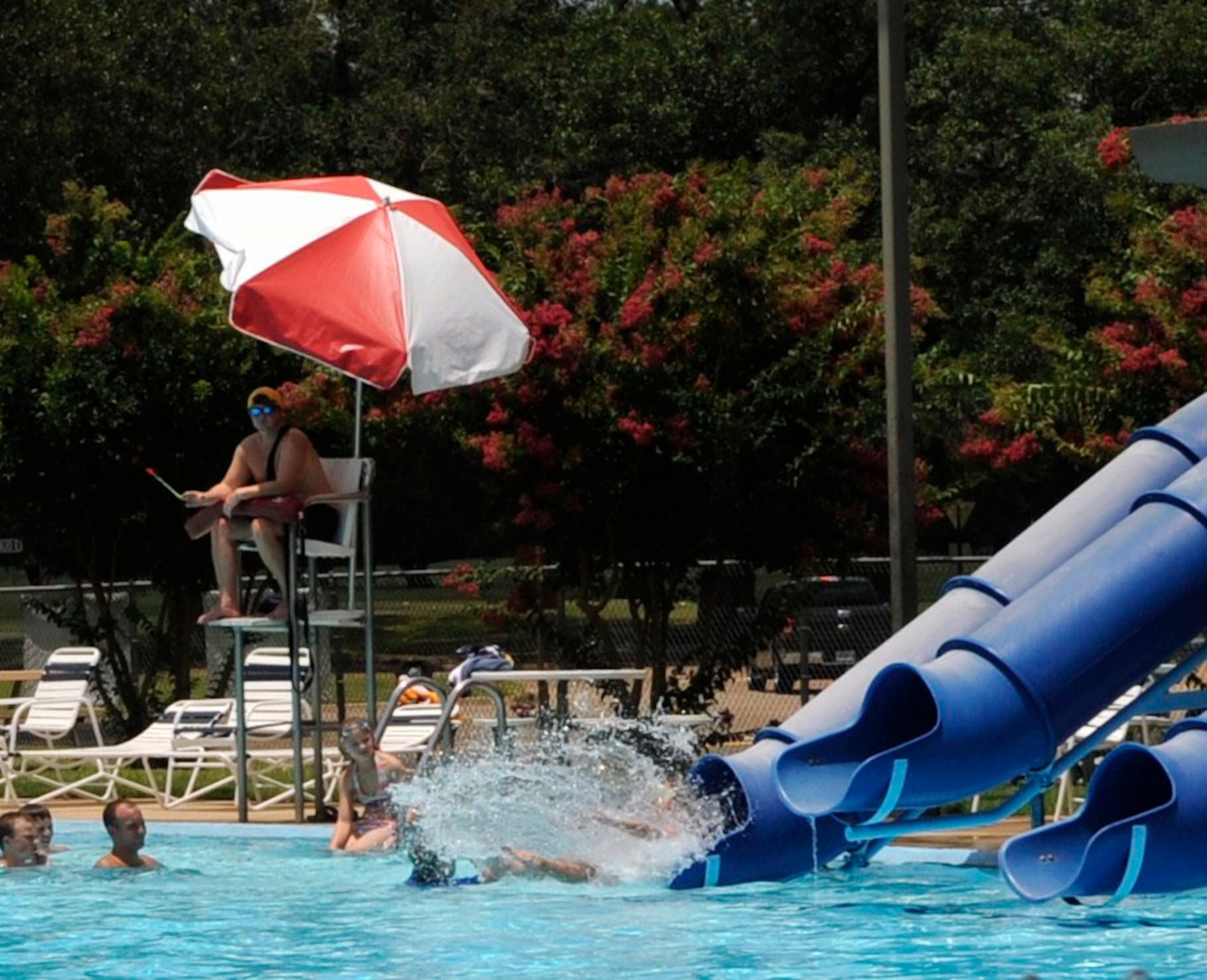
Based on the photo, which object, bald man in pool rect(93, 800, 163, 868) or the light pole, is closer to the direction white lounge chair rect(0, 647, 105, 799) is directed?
the bald man in pool

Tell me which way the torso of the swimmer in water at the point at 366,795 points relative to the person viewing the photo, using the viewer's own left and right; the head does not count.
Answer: facing the viewer

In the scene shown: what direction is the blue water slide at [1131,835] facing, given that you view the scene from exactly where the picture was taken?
facing the viewer and to the left of the viewer

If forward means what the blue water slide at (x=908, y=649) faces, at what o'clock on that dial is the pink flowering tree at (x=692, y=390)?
The pink flowering tree is roughly at 4 o'clock from the blue water slide.

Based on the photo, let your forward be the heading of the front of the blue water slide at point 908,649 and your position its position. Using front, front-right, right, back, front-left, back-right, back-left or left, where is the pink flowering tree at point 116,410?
right

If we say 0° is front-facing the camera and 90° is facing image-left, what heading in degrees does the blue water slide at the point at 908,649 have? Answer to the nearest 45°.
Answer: approximately 45°

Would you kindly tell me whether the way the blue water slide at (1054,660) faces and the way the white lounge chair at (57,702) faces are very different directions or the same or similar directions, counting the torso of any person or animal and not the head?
same or similar directions

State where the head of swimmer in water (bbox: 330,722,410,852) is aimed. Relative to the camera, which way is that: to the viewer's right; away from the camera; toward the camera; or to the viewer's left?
toward the camera

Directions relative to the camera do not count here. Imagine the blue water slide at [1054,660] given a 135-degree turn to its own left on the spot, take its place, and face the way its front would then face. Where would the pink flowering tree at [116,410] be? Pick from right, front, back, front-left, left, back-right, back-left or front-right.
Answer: back-left

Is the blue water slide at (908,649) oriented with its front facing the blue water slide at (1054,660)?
no

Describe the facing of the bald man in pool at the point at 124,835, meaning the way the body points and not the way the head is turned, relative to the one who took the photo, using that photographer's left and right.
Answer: facing the viewer and to the right of the viewer
